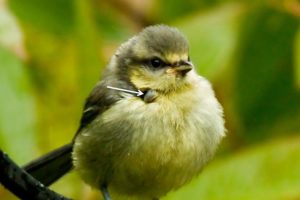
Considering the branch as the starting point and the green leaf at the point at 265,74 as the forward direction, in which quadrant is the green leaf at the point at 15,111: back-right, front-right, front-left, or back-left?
front-left

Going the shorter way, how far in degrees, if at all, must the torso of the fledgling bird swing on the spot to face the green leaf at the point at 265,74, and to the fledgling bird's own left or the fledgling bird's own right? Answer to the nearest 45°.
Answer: approximately 90° to the fledgling bird's own left

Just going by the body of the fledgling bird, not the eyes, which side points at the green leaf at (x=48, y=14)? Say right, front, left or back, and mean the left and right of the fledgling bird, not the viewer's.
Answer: back

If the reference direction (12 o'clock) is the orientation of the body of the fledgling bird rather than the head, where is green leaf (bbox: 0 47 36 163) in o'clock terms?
The green leaf is roughly at 5 o'clock from the fledgling bird.

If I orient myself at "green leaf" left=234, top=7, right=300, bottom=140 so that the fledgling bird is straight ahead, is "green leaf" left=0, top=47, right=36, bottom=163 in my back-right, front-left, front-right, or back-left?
front-right

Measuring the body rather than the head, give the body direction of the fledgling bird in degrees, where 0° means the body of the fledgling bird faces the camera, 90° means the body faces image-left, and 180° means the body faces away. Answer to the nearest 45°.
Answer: approximately 315°

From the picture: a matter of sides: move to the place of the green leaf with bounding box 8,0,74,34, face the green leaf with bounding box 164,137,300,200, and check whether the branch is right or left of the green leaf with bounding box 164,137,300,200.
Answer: right

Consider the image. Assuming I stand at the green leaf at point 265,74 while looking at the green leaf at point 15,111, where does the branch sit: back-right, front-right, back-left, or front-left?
front-left
